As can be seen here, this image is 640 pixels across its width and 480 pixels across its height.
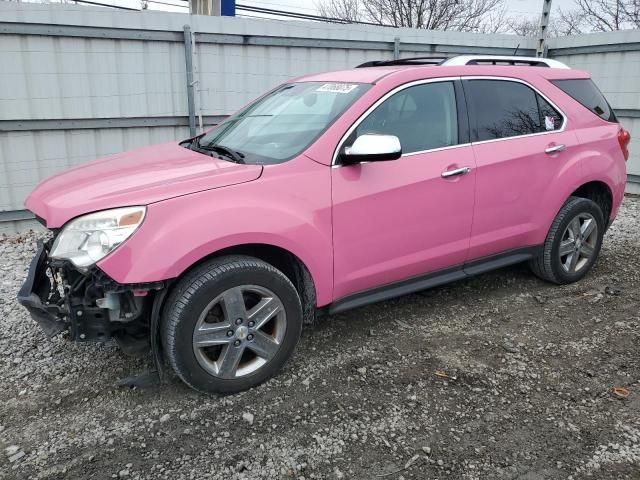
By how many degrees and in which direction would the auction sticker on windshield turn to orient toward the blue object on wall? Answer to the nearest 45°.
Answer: approximately 135° to its right

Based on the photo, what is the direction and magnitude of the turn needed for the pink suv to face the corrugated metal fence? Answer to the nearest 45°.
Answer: approximately 90° to its right

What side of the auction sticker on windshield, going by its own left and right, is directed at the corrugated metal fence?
right

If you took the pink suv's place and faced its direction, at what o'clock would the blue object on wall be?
The blue object on wall is roughly at 4 o'clock from the pink suv.

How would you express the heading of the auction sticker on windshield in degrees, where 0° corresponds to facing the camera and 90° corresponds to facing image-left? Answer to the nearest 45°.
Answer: approximately 45°
